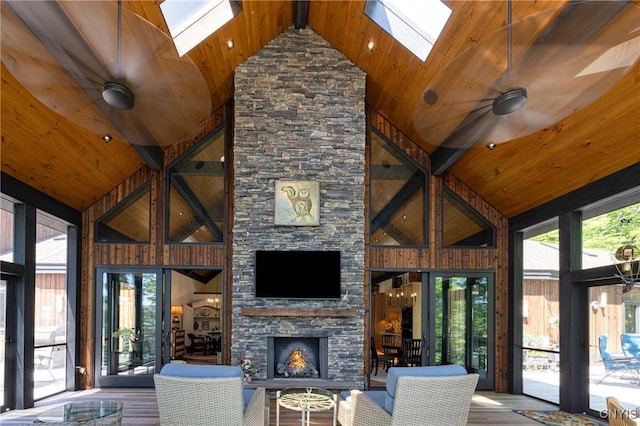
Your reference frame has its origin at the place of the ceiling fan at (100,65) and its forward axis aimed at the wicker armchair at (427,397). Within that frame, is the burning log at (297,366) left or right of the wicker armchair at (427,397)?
left

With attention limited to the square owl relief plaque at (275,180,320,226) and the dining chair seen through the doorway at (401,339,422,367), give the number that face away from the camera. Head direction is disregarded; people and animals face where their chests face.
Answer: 1

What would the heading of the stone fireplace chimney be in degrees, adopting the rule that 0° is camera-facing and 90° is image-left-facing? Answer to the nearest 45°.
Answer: approximately 0°

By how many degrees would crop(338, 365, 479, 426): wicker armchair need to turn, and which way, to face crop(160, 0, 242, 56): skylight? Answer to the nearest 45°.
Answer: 0° — it already faces it

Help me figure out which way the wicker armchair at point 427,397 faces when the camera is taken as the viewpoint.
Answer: facing away from the viewer and to the left of the viewer
